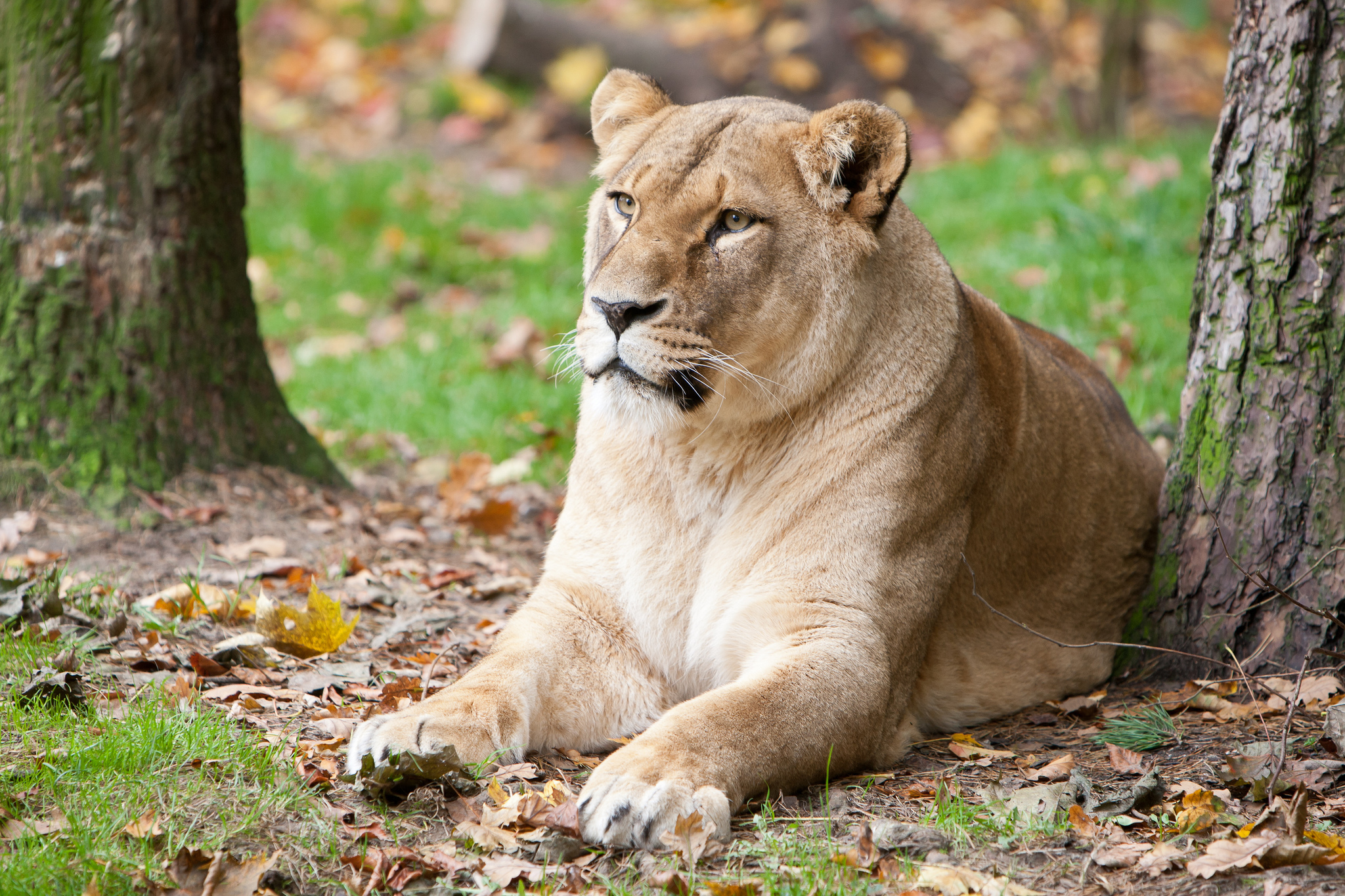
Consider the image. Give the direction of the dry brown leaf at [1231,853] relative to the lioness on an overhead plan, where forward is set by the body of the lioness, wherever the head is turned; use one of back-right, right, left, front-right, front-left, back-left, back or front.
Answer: left

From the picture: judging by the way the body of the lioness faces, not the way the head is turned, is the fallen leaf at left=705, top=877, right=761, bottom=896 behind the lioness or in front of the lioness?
in front

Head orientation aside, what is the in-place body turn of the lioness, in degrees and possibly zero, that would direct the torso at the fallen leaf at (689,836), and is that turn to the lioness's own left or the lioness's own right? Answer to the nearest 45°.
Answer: approximately 45° to the lioness's own left

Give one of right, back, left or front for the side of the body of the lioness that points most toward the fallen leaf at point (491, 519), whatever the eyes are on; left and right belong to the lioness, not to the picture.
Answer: right

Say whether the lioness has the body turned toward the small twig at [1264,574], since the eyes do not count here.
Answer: no

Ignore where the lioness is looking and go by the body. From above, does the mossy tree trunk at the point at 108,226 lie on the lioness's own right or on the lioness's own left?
on the lioness's own right

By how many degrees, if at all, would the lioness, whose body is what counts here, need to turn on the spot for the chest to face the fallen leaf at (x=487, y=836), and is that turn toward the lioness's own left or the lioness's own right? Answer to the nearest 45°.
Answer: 0° — it already faces it

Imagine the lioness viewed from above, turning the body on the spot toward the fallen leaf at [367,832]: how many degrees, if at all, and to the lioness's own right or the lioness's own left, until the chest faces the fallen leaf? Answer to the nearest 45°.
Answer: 0° — it already faces it

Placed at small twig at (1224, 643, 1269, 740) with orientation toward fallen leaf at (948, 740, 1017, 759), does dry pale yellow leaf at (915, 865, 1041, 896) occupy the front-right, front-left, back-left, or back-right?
front-left

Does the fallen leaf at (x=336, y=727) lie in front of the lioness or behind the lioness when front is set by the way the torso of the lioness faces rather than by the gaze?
in front

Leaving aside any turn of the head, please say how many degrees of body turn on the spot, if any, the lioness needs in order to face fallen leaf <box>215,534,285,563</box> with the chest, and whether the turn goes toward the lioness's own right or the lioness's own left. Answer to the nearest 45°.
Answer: approximately 90° to the lioness's own right

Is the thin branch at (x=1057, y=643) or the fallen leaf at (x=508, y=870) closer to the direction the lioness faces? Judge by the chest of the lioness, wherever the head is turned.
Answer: the fallen leaf

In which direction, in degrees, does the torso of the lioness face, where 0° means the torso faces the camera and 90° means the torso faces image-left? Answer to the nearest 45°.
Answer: approximately 45°
